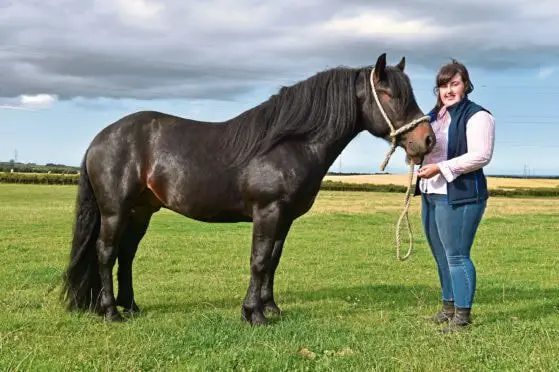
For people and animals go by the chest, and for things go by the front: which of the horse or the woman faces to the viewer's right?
the horse

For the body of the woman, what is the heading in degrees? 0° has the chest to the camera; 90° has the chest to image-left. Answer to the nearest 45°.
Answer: approximately 45°

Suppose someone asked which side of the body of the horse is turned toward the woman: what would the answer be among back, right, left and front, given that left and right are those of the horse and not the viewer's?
front

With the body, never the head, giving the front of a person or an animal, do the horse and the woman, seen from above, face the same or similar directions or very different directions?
very different directions

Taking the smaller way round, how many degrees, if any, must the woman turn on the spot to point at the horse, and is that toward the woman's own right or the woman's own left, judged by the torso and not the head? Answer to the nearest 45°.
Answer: approximately 45° to the woman's own right

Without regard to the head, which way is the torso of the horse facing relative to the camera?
to the viewer's right

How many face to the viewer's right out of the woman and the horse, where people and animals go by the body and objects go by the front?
1
